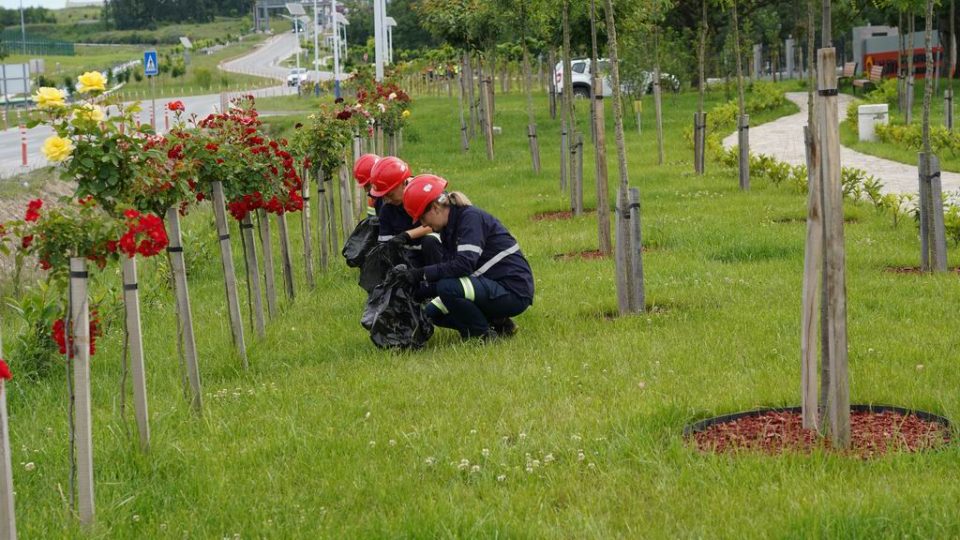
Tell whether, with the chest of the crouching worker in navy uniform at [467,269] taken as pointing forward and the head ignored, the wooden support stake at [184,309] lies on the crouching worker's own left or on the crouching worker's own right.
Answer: on the crouching worker's own left

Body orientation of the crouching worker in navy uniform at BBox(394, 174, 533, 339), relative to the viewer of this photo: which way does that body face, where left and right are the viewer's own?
facing to the left of the viewer

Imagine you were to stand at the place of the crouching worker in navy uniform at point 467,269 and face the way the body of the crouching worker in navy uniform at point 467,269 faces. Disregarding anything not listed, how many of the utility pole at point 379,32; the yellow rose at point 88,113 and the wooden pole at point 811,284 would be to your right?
1
